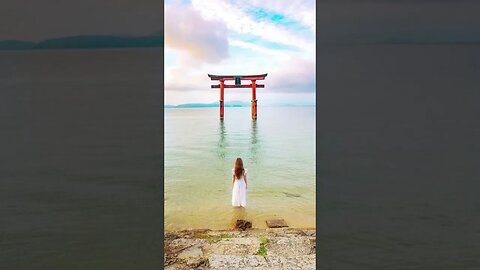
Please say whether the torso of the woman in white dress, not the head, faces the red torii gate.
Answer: yes

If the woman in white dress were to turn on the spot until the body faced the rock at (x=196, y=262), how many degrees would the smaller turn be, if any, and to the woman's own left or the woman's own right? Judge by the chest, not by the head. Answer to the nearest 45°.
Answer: approximately 180°

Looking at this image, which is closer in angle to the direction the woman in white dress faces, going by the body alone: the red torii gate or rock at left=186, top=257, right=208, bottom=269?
the red torii gate

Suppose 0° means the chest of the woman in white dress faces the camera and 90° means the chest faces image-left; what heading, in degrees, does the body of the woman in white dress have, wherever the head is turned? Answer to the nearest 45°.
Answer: approximately 180°

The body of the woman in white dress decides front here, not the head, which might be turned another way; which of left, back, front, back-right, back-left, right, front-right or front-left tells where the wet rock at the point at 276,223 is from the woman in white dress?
back-right

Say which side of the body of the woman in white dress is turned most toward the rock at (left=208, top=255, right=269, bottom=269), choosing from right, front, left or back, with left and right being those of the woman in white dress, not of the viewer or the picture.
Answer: back

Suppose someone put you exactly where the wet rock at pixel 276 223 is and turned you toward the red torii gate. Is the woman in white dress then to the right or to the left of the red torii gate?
left

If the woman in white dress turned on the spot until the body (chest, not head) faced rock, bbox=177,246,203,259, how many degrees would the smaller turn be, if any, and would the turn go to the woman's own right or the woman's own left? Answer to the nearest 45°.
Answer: approximately 180°
